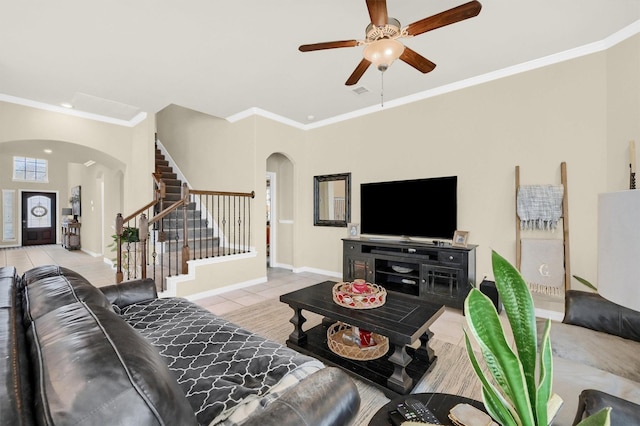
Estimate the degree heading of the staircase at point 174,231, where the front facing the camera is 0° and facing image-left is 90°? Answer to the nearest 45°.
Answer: approximately 0°

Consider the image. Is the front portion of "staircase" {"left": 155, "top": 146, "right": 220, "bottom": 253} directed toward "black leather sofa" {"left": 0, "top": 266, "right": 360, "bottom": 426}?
yes

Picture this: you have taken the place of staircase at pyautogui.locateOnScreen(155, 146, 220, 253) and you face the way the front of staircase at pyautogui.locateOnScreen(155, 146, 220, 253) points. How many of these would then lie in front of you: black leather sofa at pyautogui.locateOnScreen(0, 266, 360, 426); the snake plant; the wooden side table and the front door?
2

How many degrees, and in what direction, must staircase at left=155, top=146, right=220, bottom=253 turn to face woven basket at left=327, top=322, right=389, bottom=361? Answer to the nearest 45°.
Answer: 0° — it already faces it

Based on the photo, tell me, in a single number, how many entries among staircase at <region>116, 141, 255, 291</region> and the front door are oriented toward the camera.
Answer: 2

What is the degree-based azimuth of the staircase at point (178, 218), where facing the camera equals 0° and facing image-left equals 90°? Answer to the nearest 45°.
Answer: approximately 0°

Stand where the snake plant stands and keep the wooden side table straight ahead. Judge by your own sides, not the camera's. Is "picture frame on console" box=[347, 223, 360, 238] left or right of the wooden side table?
right

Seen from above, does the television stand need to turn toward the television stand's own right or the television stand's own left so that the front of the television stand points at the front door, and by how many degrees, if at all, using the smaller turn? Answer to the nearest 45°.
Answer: approximately 45° to the television stand's own right

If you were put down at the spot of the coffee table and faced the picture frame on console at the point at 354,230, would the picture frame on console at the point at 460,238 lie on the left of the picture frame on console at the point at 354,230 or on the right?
right

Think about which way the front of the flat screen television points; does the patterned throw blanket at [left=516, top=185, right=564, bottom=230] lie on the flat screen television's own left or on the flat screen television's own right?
on the flat screen television's own left

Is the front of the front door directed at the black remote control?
yes

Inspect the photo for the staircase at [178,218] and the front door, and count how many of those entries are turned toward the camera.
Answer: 2

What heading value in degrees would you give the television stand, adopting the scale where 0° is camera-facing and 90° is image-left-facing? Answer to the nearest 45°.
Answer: approximately 45°
